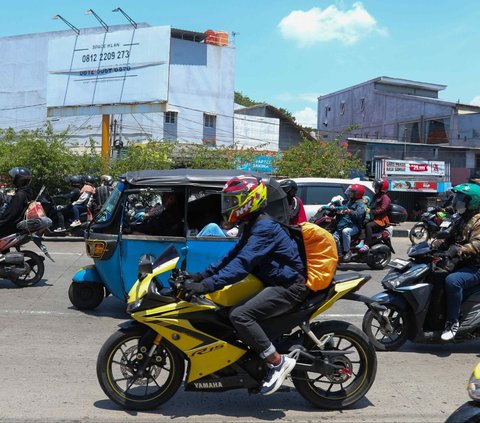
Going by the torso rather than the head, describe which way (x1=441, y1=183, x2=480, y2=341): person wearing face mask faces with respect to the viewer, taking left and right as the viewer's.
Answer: facing to the left of the viewer

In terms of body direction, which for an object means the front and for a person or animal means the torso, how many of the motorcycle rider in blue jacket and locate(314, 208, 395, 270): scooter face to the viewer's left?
2

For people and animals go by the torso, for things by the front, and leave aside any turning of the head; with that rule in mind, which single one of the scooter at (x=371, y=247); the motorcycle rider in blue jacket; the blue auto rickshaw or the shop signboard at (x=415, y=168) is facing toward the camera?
the shop signboard

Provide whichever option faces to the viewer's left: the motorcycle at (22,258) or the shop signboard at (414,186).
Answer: the motorcycle

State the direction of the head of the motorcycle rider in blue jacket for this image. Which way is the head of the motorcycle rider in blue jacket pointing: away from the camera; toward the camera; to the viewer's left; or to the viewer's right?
to the viewer's left

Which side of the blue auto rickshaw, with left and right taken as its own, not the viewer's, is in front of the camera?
left

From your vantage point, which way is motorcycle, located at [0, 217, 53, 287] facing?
to the viewer's left

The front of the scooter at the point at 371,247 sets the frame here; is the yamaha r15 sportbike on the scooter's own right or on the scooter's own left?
on the scooter's own left

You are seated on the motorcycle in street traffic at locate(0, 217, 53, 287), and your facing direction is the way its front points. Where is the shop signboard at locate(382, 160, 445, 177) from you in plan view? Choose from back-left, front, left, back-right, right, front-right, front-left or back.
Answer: back-right

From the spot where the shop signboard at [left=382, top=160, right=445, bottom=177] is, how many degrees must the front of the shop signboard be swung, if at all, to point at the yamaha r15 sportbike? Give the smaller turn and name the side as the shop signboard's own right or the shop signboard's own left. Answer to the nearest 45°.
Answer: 0° — it already faces it

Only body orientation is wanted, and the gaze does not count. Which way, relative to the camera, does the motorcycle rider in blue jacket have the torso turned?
to the viewer's left

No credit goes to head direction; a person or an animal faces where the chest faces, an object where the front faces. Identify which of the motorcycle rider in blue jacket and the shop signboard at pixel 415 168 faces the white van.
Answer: the shop signboard

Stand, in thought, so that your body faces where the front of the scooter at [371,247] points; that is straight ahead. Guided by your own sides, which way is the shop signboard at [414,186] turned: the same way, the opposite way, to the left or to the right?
to the left

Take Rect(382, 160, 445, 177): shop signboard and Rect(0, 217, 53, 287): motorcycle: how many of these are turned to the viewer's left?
1

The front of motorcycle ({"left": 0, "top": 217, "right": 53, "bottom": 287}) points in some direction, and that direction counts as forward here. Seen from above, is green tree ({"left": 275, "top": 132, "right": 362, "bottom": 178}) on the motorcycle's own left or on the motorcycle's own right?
on the motorcycle's own right

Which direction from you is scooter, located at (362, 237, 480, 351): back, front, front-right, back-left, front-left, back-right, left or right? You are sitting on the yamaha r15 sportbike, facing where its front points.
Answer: back-right
